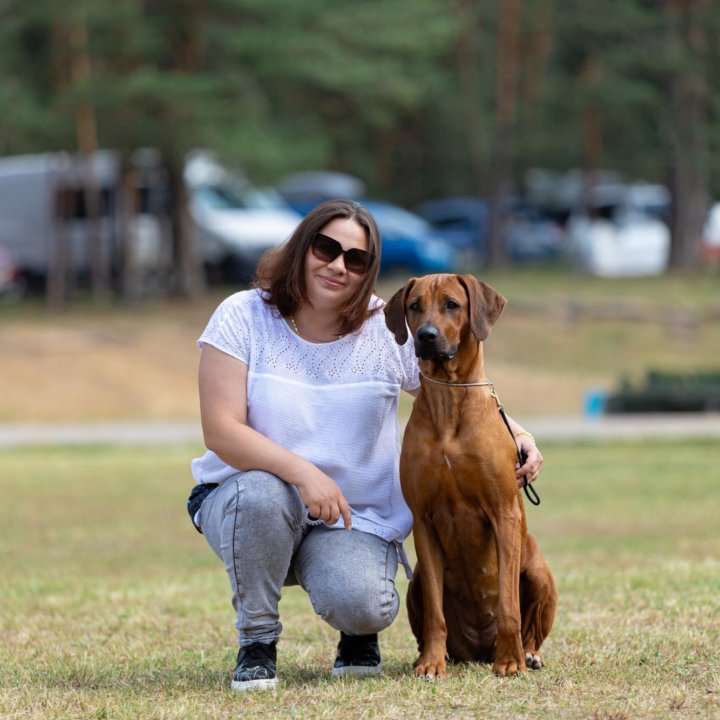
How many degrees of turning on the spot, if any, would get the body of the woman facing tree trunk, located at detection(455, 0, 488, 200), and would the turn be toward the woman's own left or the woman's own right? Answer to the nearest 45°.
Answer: approximately 180°

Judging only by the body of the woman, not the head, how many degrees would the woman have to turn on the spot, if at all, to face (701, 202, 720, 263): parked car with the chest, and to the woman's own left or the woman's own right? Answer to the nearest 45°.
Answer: approximately 180°

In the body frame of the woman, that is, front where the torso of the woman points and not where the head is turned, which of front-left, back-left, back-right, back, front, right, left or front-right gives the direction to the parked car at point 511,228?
back

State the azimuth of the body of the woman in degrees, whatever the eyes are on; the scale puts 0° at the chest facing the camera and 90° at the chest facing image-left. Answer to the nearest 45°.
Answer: approximately 0°

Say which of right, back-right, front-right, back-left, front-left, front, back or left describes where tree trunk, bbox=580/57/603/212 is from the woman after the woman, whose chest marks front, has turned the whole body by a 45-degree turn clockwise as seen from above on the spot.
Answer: back-right

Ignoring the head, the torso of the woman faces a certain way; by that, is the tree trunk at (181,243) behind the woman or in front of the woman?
behind

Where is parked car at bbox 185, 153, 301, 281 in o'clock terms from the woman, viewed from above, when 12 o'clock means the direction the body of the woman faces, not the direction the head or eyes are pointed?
The parked car is roughly at 6 o'clock from the woman.

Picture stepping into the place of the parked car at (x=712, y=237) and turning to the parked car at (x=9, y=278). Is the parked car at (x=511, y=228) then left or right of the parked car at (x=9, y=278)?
right
